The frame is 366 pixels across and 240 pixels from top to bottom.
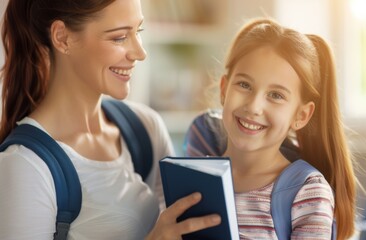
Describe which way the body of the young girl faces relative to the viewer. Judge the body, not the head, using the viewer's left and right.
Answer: facing the viewer and to the left of the viewer

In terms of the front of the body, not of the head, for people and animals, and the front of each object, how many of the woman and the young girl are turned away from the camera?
0

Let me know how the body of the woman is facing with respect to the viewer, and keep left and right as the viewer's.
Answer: facing the viewer and to the right of the viewer
